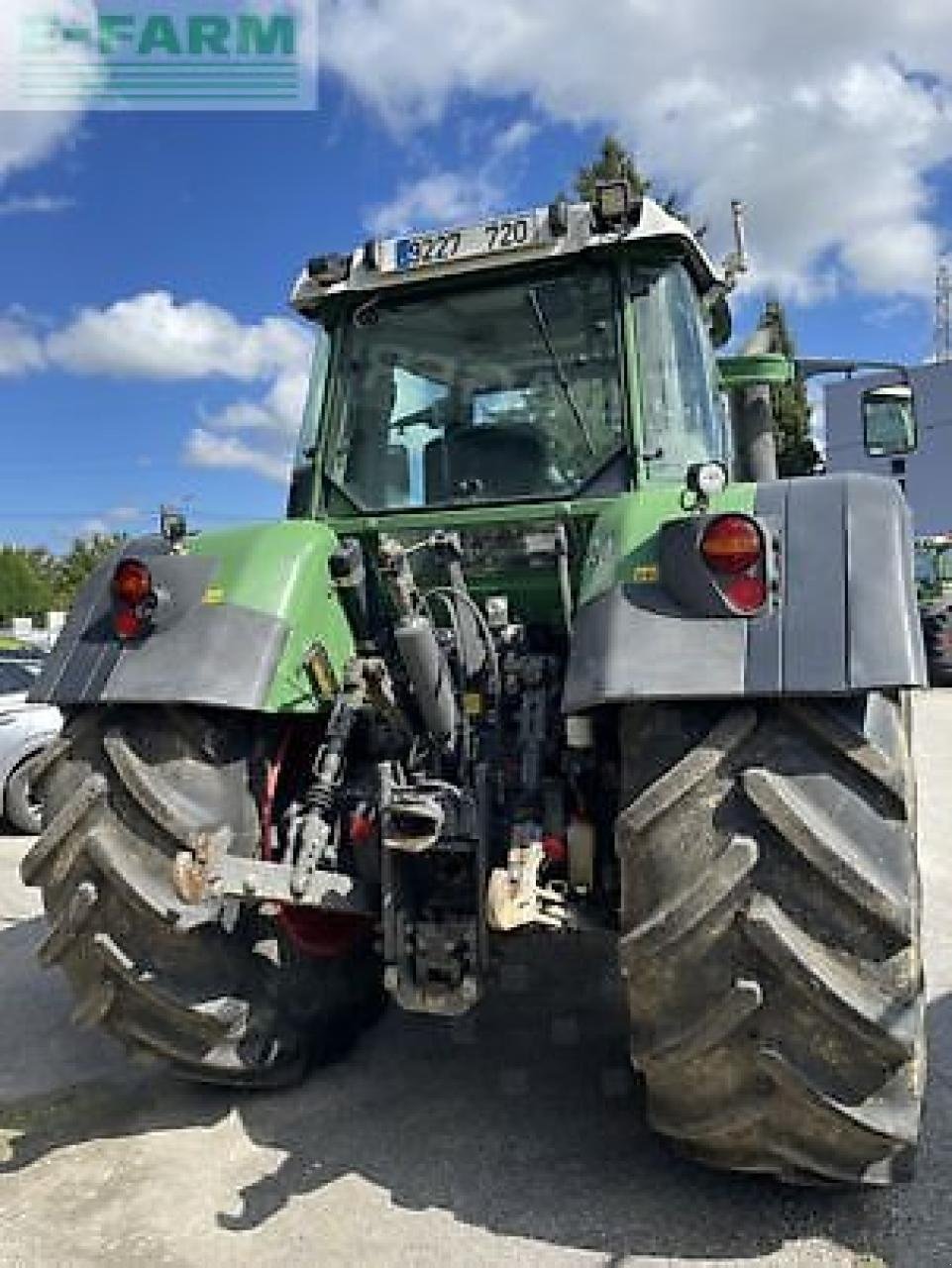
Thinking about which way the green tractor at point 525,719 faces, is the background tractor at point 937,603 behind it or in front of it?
in front

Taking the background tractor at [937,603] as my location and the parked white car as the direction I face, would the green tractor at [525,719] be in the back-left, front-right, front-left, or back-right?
front-left

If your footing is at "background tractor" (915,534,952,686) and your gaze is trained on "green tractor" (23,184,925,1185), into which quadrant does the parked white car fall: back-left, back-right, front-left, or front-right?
front-right

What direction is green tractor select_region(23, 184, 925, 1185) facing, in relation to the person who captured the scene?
facing away from the viewer and to the right of the viewer

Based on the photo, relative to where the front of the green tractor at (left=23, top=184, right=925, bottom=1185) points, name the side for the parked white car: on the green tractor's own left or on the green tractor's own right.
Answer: on the green tractor's own left

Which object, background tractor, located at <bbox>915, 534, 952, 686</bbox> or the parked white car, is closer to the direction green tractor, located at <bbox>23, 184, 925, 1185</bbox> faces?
the background tractor
